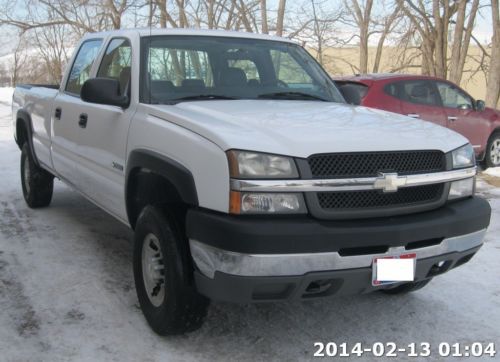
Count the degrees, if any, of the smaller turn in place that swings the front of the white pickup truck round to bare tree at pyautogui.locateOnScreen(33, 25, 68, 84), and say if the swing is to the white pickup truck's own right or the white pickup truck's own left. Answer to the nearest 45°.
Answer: approximately 135° to the white pickup truck's own left

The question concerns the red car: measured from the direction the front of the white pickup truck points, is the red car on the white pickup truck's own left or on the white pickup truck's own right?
on the white pickup truck's own left

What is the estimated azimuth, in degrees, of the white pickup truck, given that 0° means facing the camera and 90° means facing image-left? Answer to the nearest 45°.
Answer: approximately 315°
